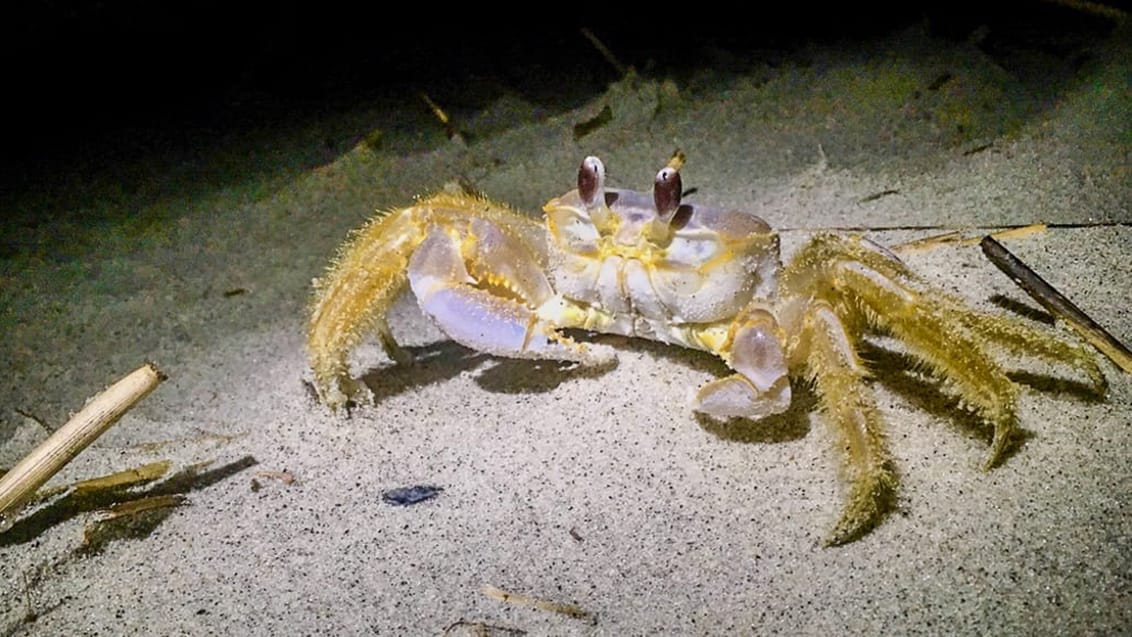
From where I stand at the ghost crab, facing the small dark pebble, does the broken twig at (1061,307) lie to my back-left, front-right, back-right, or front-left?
back-left

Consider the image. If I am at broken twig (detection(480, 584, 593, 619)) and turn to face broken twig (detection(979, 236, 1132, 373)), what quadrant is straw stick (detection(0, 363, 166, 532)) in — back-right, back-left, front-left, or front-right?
back-left

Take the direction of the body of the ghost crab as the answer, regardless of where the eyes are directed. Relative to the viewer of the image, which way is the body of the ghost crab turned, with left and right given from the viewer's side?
facing the viewer and to the left of the viewer

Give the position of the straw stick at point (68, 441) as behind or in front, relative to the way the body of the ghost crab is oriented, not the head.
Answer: in front

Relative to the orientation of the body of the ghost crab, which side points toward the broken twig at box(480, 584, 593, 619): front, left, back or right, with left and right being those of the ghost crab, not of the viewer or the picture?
front

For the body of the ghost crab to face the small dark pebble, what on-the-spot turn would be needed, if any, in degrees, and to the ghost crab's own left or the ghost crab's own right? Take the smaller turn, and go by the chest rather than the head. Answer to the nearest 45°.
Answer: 0° — it already faces it

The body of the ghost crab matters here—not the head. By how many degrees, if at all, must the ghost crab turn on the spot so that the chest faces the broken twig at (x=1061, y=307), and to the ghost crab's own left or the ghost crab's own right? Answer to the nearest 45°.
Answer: approximately 135° to the ghost crab's own left
